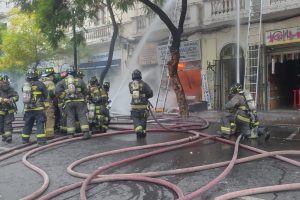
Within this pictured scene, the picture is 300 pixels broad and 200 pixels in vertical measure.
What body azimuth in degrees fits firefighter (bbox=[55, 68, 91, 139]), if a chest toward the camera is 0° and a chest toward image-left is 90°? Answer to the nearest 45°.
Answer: approximately 180°

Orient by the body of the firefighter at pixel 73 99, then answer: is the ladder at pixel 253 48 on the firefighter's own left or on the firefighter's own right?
on the firefighter's own right

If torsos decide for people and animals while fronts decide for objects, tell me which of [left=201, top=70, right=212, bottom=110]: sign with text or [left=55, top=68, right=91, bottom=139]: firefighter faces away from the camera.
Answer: the firefighter

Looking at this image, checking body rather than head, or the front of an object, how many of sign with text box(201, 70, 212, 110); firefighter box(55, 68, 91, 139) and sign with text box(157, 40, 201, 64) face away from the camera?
1

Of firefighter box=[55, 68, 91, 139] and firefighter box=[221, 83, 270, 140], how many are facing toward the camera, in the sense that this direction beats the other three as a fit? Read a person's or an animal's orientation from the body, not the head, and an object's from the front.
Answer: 0

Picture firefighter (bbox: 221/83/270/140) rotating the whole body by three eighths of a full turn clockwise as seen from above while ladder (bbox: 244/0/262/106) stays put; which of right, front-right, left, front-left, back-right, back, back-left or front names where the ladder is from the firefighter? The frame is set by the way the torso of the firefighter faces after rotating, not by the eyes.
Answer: left

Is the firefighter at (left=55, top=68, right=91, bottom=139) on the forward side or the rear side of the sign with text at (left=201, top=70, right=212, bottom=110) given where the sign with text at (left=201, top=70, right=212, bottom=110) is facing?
on the forward side

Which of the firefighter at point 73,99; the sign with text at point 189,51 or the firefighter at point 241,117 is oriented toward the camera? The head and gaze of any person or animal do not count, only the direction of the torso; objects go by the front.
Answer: the sign with text

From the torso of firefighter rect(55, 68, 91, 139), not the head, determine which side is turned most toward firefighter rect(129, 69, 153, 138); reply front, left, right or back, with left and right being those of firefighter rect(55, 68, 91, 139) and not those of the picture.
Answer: right

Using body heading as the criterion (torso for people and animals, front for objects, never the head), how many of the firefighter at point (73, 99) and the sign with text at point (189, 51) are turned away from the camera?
1

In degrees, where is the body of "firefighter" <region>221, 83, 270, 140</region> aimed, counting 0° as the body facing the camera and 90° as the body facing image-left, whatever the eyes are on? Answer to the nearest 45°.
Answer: approximately 135°

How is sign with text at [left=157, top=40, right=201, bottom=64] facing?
toward the camera

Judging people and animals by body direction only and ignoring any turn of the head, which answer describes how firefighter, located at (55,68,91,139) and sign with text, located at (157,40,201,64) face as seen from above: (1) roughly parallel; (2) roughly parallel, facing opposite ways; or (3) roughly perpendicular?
roughly parallel, facing opposite ways

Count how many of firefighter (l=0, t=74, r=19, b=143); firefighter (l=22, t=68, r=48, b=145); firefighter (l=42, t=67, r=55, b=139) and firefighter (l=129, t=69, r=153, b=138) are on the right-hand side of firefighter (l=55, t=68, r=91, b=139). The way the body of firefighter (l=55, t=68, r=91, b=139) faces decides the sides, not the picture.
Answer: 1

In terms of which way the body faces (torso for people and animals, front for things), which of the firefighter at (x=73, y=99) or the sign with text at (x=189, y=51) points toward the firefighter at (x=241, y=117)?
the sign with text

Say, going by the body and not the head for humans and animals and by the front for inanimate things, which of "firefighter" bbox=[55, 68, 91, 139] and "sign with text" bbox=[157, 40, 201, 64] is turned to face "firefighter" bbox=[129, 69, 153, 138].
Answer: the sign with text

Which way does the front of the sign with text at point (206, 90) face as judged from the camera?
facing the viewer and to the left of the viewer

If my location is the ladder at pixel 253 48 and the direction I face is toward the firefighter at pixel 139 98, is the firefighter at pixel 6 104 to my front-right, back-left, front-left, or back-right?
front-right

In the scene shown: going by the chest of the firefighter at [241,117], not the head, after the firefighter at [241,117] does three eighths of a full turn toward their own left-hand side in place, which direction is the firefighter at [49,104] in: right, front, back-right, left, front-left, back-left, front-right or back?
right

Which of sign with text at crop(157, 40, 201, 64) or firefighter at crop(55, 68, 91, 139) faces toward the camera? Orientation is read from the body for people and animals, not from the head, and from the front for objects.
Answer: the sign with text
